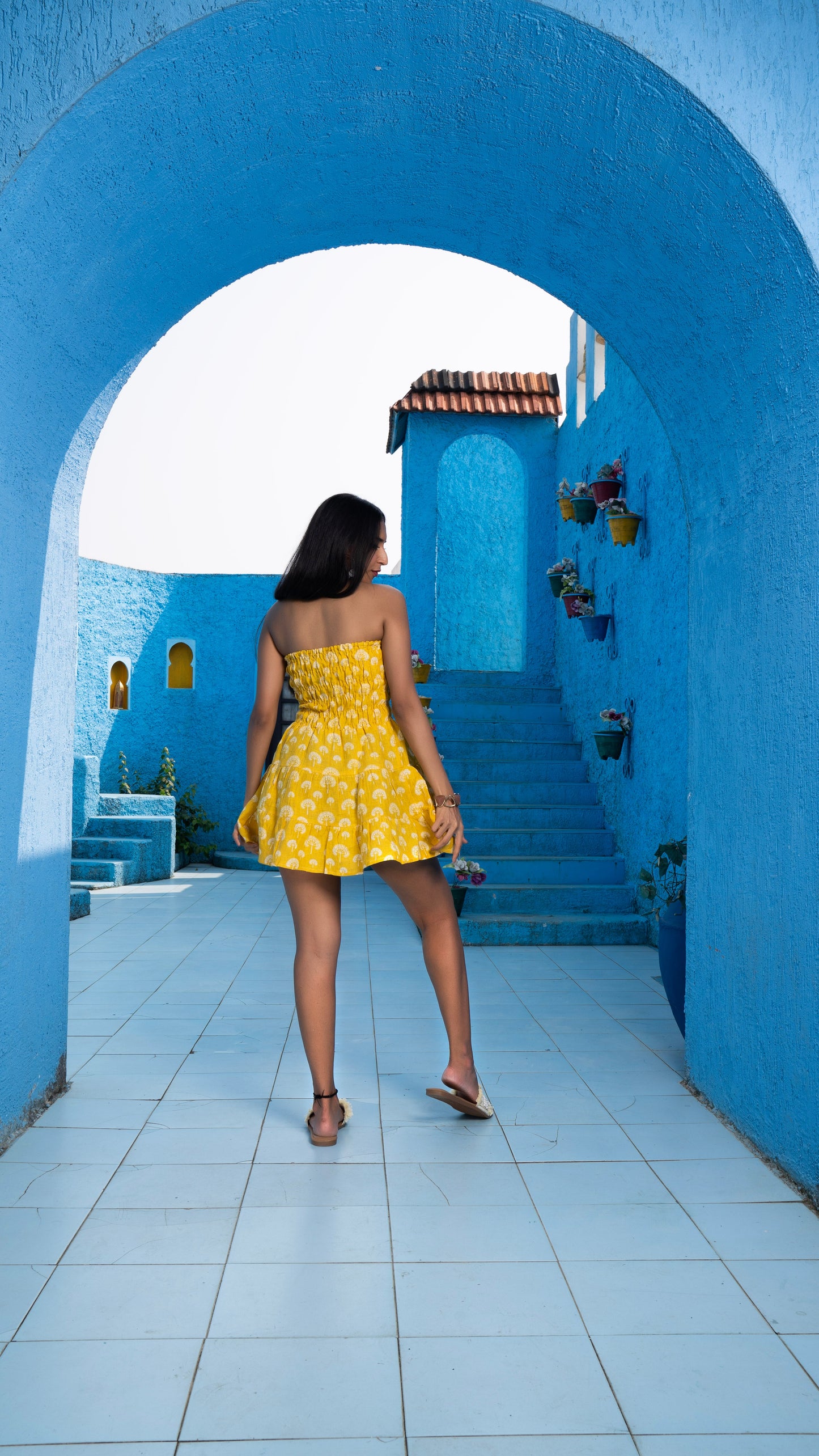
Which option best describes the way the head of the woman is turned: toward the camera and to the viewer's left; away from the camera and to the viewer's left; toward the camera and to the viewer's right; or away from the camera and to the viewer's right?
away from the camera and to the viewer's right

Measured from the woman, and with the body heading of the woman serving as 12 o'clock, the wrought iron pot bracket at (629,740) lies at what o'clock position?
The wrought iron pot bracket is roughly at 1 o'clock from the woman.

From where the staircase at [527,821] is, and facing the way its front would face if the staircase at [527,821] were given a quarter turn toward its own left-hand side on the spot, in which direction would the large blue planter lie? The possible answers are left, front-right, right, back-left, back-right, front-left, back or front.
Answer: right

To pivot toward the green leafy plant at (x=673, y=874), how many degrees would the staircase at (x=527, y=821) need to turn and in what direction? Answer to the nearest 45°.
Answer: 0° — it already faces it

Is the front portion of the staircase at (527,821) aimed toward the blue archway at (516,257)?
yes

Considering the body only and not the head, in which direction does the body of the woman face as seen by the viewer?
away from the camera

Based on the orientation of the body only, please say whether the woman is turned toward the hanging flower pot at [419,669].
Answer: yes

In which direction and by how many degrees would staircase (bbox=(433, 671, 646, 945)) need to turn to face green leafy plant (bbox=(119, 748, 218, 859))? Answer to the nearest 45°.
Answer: approximately 135° to its right

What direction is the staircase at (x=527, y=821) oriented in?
toward the camera

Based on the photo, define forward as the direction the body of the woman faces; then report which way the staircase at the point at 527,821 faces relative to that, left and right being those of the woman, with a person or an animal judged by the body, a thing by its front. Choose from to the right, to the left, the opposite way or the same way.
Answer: the opposite way
